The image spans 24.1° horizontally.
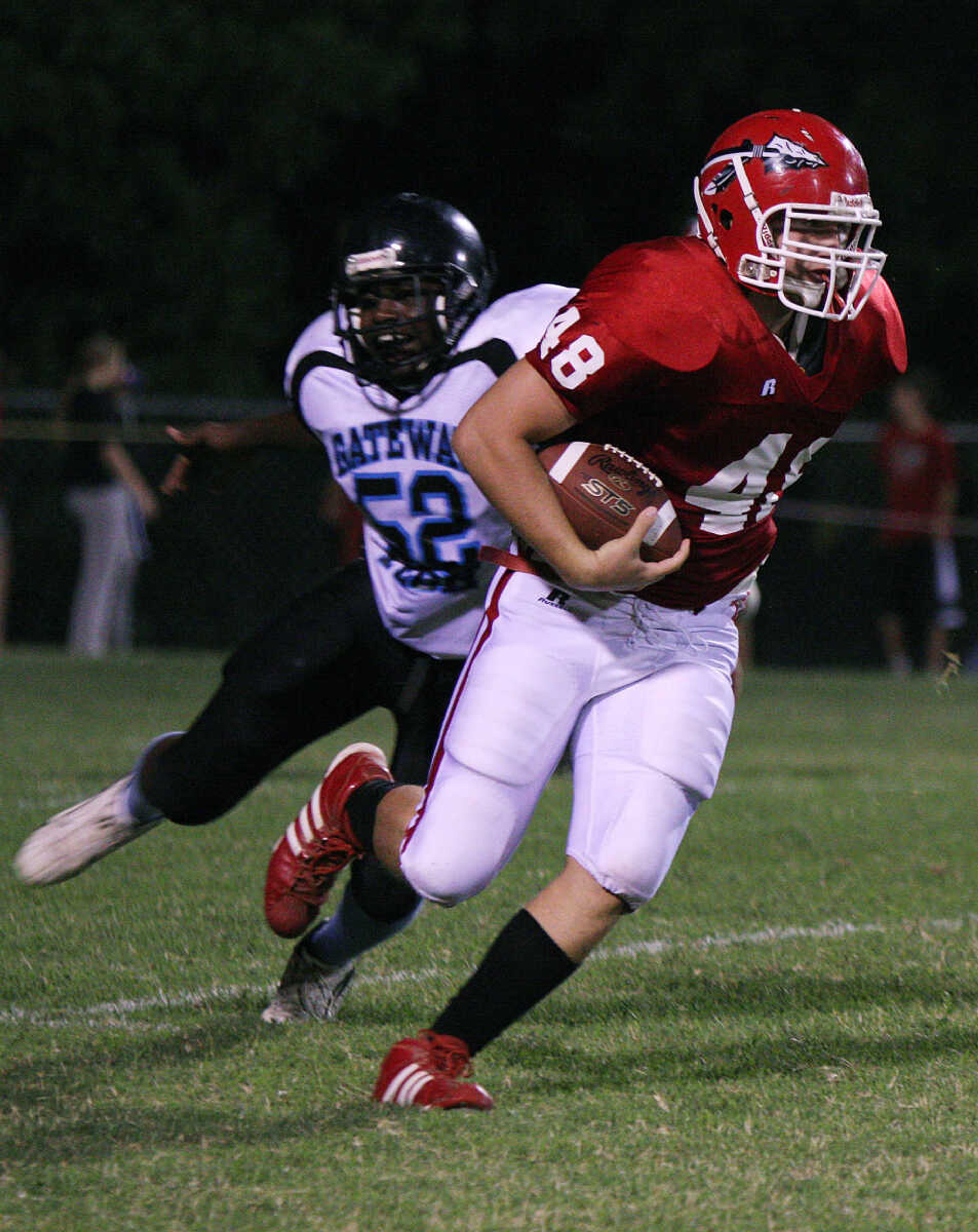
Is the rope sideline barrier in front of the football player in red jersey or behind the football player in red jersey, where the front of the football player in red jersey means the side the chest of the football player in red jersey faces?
behind

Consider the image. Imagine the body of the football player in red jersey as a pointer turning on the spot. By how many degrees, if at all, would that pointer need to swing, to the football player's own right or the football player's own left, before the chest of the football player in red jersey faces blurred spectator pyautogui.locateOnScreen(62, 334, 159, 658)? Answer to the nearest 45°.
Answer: approximately 135° to the football player's own left

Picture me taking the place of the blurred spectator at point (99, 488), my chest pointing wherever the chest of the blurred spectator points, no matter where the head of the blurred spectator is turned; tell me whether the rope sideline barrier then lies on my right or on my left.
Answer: on my left

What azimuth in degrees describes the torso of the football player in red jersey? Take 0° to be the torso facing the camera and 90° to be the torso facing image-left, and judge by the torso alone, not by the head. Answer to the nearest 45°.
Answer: approximately 315°

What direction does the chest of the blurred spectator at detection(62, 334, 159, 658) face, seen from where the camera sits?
to the viewer's right

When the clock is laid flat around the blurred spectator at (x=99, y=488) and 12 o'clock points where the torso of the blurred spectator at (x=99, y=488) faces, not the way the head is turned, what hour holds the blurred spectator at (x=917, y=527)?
the blurred spectator at (x=917, y=527) is roughly at 12 o'clock from the blurred spectator at (x=99, y=488).

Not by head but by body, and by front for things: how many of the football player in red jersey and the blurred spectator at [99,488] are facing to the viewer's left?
0

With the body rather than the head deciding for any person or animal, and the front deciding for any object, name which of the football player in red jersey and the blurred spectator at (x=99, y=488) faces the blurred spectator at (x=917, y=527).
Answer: the blurred spectator at (x=99, y=488)

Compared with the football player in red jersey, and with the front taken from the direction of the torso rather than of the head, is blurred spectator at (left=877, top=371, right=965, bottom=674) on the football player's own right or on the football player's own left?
on the football player's own left
